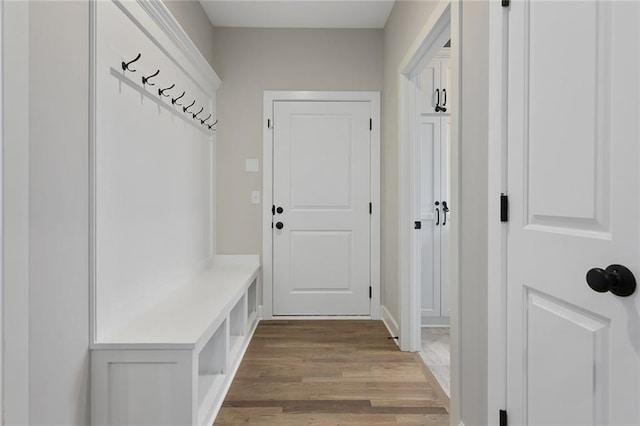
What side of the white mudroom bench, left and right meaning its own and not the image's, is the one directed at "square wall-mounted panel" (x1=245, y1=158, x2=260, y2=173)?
left

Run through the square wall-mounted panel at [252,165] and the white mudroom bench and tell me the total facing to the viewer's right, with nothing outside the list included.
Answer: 1

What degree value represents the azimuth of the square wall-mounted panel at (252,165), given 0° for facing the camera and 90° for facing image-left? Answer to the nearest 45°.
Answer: approximately 0°

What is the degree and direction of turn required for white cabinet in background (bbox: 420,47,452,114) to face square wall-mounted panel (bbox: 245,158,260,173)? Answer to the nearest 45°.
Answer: approximately 90° to its right

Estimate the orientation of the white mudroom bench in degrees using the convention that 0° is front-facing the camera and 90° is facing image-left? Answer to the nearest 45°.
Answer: approximately 270°

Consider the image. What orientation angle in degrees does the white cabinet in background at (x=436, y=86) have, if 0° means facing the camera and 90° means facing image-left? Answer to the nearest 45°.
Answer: approximately 0°
